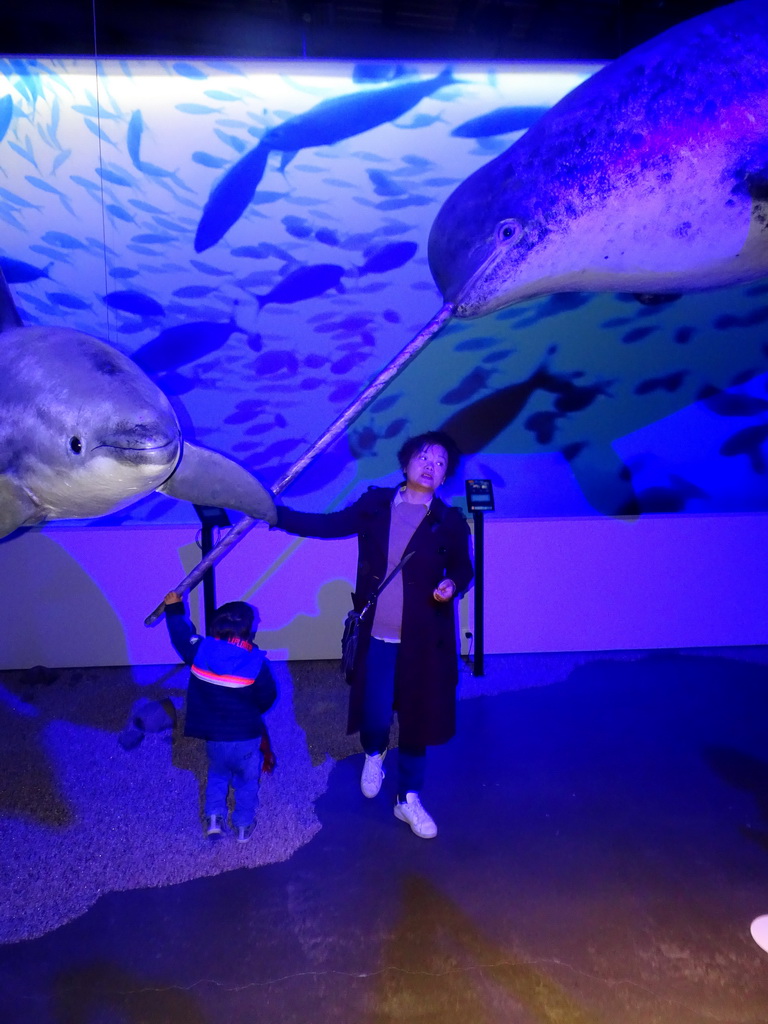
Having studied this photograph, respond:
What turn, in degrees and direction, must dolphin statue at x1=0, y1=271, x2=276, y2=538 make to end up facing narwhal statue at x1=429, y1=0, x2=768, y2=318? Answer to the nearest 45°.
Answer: approximately 45° to its left

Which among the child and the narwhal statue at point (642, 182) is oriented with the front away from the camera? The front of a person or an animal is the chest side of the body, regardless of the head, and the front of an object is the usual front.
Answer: the child

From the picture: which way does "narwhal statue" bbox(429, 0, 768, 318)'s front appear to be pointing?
to the viewer's left

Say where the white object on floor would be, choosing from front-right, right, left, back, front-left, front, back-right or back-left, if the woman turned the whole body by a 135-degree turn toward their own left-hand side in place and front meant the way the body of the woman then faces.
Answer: right

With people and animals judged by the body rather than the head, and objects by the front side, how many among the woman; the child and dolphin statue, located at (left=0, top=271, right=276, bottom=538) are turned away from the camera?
1
